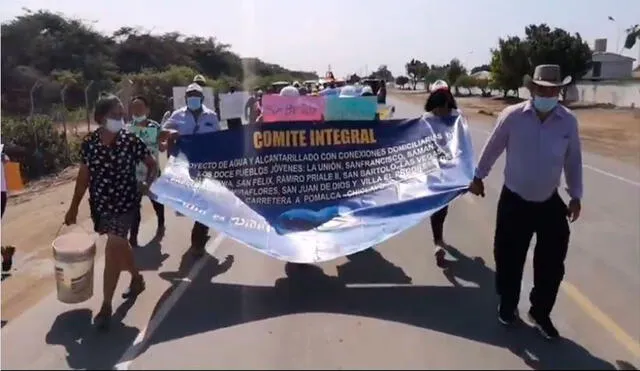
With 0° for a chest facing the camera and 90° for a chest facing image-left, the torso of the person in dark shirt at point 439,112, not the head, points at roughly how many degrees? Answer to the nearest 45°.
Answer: approximately 0°

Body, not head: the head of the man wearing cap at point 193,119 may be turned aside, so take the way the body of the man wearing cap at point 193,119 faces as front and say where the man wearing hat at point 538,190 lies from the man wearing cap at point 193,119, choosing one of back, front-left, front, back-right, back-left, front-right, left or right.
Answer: front-left

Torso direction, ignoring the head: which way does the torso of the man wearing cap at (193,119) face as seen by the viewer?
toward the camera

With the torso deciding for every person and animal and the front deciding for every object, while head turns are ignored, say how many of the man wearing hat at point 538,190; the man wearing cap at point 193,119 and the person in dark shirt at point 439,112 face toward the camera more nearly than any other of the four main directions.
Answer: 3

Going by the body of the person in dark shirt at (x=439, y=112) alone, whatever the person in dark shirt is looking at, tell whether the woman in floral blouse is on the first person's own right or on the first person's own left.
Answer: on the first person's own right

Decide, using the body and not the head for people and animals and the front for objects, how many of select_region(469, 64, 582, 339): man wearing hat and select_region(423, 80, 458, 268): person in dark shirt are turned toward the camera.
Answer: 2

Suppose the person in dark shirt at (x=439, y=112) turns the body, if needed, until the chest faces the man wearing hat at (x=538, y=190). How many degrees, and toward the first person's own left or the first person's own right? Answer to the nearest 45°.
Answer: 0° — they already face them

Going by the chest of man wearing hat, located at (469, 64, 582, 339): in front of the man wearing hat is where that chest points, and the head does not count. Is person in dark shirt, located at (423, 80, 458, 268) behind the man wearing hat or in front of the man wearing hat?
behind

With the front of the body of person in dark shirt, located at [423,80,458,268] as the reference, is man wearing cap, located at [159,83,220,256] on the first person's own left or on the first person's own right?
on the first person's own right

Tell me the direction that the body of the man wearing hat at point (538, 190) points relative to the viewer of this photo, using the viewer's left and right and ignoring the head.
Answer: facing the viewer
